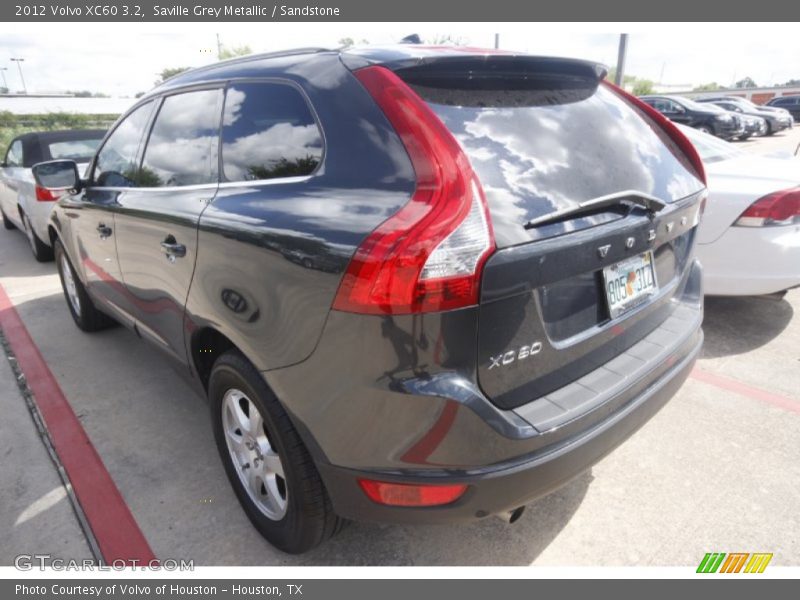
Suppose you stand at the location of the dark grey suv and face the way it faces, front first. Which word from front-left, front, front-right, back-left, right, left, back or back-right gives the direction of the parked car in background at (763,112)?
right

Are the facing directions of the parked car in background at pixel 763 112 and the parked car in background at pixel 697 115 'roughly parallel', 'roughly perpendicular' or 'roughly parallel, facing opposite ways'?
roughly parallel

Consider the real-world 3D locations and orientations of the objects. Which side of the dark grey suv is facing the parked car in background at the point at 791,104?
right

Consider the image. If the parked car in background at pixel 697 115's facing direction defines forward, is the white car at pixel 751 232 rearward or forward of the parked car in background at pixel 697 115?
forward

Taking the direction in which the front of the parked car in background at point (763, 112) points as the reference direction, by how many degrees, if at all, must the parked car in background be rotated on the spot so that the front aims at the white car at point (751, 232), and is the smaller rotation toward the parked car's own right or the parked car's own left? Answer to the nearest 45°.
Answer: approximately 45° to the parked car's own right

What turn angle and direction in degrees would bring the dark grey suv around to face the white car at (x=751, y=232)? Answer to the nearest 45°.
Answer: approximately 90° to its right

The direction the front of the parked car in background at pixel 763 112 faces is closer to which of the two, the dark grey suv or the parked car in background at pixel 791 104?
the dark grey suv

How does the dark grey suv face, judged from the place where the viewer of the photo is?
facing away from the viewer and to the left of the viewer

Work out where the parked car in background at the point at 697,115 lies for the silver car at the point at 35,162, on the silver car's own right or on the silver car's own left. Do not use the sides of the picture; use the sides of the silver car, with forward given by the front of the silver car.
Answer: on the silver car's own right

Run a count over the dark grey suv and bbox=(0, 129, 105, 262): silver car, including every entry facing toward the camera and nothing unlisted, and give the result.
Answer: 0

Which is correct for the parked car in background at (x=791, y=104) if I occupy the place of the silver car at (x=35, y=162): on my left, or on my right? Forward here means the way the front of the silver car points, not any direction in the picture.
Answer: on my right

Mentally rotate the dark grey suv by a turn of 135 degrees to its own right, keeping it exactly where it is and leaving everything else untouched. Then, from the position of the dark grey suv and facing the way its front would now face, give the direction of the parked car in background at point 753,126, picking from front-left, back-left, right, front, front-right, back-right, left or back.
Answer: front-left

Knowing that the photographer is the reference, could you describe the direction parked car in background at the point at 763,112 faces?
facing the viewer and to the right of the viewer
